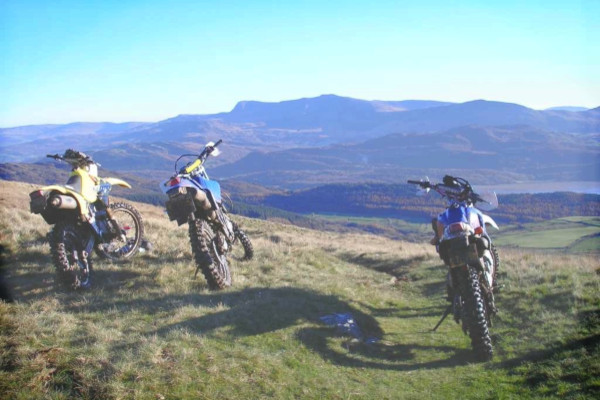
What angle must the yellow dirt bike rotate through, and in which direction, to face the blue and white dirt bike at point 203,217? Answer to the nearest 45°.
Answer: approximately 45° to its right

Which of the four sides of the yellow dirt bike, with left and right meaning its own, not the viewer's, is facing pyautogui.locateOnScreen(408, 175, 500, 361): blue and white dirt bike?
right

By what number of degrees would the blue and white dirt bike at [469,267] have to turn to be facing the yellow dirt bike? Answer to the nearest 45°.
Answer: approximately 90° to its left

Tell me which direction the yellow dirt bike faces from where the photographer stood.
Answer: facing away from the viewer and to the right of the viewer

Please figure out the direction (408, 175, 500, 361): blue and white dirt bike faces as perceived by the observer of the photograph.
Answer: facing away from the viewer

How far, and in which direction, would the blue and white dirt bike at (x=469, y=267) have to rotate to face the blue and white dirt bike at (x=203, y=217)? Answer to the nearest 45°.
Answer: approximately 90° to its left

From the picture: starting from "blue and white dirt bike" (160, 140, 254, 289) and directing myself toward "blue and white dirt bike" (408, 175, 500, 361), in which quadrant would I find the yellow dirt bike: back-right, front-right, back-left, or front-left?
back-right

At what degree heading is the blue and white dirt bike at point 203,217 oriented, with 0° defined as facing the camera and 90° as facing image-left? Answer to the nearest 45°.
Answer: approximately 225°

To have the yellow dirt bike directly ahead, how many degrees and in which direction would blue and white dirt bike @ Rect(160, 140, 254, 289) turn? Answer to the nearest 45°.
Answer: approximately 135° to its left

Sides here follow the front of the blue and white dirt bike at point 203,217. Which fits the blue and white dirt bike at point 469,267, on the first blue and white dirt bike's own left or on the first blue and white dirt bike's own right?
on the first blue and white dirt bike's own right
